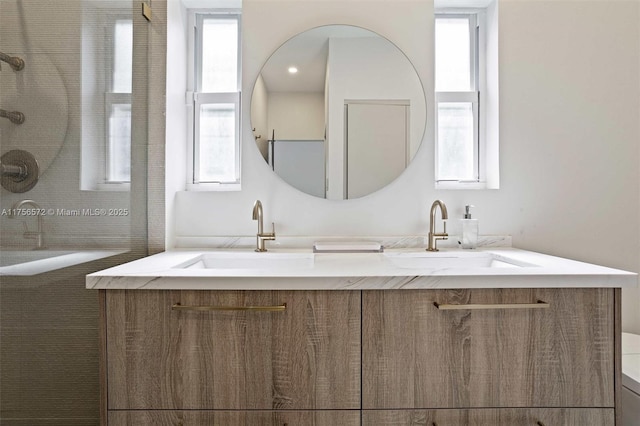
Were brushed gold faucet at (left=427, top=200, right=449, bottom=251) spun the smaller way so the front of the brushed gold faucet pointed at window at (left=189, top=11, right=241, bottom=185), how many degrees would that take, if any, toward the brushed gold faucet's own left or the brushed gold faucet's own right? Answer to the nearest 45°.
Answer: approximately 135° to the brushed gold faucet's own right

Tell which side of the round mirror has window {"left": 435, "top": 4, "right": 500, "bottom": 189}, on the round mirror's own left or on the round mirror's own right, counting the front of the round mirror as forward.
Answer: on the round mirror's own left

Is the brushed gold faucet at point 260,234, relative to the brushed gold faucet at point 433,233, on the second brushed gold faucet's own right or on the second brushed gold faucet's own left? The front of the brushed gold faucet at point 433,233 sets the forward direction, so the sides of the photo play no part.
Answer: on the second brushed gold faucet's own right

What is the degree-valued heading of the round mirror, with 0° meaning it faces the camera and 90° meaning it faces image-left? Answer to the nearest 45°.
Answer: approximately 0°

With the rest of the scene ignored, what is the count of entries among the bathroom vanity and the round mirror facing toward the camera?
2

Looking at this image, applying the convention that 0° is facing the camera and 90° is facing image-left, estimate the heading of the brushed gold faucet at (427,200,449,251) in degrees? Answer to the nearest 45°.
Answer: approximately 315°
